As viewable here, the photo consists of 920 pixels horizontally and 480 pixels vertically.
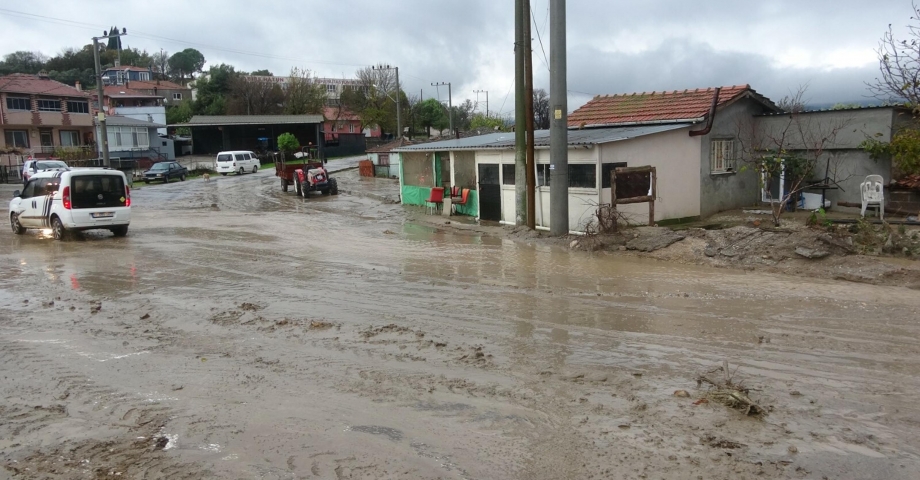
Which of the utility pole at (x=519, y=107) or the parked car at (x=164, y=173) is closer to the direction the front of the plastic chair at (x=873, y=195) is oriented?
the utility pole

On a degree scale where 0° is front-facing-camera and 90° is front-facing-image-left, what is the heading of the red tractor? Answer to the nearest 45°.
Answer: approximately 315°

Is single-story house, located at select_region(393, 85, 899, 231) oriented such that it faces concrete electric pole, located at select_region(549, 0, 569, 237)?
yes

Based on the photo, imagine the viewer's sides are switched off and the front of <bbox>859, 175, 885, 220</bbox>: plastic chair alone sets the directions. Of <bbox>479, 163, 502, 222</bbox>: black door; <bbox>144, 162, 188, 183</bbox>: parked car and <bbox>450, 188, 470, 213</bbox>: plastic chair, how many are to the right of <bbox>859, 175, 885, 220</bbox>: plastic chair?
3

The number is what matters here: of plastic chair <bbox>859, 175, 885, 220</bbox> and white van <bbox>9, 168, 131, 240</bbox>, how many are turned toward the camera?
1

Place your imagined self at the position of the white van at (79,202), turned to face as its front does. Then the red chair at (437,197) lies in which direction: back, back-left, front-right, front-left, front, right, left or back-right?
back-right

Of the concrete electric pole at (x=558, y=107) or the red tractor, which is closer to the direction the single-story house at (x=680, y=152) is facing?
the concrete electric pole

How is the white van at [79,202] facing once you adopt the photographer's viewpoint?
facing away from the viewer and to the left of the viewer

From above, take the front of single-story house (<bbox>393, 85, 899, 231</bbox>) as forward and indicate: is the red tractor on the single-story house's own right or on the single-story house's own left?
on the single-story house's own right

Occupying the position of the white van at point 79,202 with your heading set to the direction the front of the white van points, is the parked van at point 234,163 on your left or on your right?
on your right
